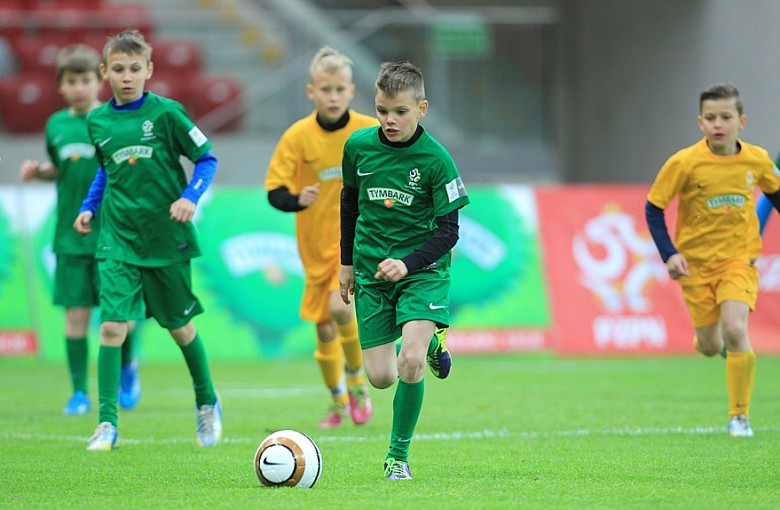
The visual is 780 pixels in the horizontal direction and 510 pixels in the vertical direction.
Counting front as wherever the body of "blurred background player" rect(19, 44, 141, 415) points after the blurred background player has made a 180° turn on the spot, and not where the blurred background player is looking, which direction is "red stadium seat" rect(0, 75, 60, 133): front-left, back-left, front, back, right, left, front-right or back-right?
front

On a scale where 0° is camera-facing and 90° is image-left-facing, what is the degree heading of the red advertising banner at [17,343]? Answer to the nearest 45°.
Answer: approximately 0°

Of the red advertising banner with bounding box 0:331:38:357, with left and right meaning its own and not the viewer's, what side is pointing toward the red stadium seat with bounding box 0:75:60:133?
back

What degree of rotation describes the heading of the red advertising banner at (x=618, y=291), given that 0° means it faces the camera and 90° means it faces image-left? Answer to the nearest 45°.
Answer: approximately 0°

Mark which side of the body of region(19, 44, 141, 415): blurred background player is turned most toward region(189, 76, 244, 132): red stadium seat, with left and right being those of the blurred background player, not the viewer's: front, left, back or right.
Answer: back

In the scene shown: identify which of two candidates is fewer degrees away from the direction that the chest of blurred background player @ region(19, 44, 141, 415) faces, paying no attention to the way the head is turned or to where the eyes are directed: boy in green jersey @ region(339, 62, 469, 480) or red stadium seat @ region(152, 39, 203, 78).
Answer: the boy in green jersey

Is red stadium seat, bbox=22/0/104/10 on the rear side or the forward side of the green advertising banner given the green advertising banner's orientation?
on the rear side

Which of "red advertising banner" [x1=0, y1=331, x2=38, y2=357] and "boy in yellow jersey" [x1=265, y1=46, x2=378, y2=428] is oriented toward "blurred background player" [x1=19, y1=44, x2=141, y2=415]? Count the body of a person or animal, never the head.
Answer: the red advertising banner

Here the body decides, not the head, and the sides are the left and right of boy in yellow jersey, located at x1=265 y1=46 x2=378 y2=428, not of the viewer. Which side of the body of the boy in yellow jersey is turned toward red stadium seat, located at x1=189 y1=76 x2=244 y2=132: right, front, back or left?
back

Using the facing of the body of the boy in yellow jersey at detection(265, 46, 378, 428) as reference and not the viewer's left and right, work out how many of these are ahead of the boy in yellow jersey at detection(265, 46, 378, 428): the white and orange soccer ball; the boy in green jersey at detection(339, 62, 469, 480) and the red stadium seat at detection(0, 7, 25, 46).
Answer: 2

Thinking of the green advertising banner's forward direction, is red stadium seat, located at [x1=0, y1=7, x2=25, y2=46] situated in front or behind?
behind
